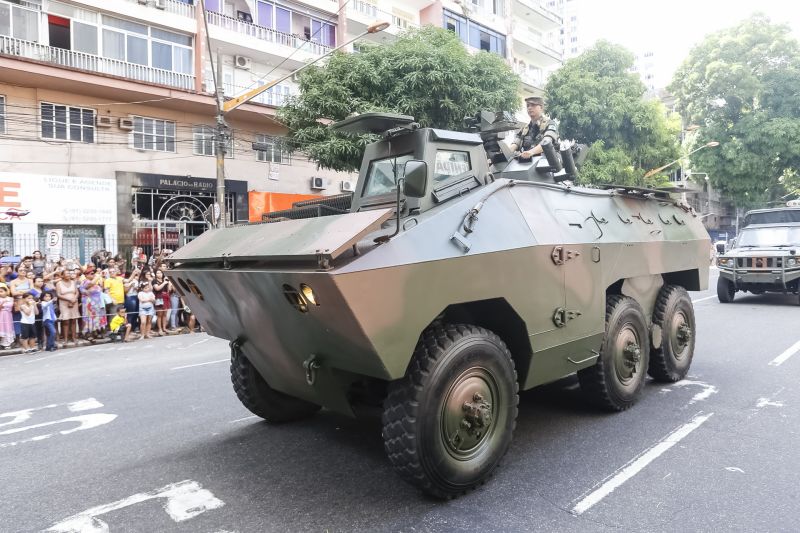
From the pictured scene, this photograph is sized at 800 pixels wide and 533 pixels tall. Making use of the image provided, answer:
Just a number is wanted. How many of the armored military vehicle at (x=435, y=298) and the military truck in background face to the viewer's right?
0

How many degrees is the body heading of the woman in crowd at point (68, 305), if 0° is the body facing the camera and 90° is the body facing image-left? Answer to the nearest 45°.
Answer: approximately 315°

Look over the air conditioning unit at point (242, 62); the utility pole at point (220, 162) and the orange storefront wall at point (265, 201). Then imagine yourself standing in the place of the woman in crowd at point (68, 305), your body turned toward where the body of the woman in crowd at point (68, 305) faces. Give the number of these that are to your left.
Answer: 3

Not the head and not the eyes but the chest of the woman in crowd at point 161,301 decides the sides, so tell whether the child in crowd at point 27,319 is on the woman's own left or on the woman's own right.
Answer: on the woman's own right

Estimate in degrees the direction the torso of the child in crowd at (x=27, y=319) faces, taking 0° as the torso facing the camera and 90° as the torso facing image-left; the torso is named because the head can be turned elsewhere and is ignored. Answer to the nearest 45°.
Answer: approximately 315°

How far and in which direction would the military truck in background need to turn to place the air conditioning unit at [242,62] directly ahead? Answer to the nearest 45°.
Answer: approximately 90° to its right

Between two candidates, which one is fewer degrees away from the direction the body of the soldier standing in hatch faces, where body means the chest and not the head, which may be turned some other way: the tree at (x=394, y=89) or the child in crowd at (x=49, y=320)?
the child in crowd

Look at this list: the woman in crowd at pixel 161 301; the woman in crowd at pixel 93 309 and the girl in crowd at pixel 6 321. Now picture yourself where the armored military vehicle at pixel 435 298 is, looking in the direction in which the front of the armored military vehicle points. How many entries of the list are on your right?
3

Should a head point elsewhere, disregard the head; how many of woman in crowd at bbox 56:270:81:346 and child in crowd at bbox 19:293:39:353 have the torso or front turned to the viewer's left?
0

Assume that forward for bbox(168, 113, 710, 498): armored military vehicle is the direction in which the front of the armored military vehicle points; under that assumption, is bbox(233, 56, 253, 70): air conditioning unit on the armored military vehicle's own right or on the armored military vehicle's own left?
on the armored military vehicle's own right
